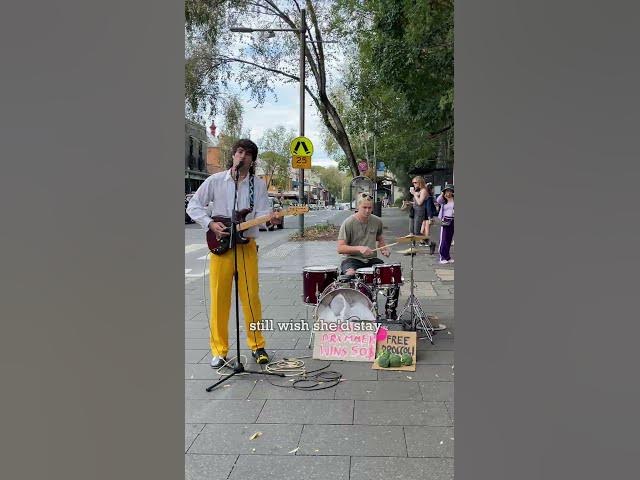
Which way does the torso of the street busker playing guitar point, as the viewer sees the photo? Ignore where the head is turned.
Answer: toward the camera

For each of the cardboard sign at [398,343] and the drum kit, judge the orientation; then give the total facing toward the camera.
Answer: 2

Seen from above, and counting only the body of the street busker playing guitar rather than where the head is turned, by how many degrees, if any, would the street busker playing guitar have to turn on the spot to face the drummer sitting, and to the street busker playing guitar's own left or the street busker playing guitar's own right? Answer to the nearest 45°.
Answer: approximately 135° to the street busker playing guitar's own left

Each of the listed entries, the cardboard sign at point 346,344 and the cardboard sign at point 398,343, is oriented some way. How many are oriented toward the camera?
2

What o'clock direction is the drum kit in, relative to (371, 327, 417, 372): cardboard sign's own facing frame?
The drum kit is roughly at 4 o'clock from the cardboard sign.

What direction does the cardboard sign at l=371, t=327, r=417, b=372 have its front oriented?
toward the camera

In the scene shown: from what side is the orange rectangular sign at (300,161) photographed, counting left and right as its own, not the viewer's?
front

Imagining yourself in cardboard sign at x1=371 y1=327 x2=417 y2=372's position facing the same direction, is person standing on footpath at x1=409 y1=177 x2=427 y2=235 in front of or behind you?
behind
